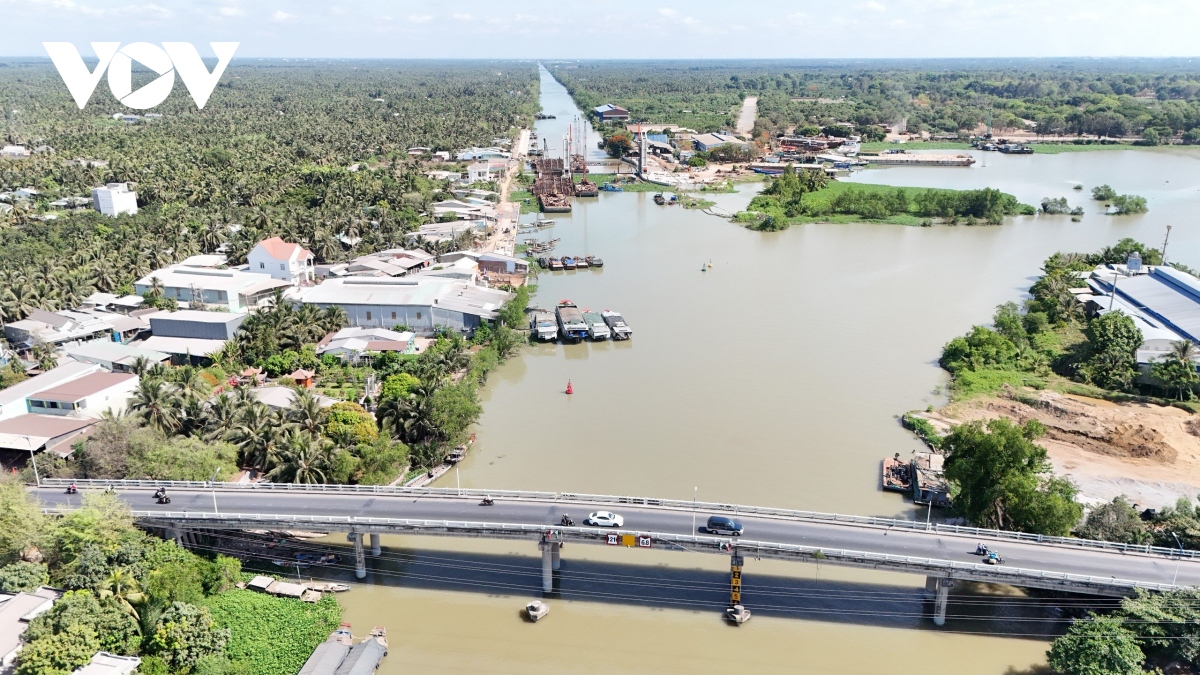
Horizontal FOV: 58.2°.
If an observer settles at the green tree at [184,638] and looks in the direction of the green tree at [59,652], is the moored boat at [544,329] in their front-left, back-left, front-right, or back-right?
back-right

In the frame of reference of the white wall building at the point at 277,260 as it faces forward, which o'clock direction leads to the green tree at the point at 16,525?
The green tree is roughly at 2 o'clock from the white wall building.

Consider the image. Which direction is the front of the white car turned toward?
to the viewer's right

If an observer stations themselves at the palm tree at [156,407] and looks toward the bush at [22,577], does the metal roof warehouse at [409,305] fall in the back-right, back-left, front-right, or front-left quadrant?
back-left

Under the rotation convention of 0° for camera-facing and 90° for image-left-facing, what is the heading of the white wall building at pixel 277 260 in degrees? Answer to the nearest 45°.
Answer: approximately 315°

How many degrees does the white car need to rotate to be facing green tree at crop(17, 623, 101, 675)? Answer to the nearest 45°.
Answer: approximately 135° to its right

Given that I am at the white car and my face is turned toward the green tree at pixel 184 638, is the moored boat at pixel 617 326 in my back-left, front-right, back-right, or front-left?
back-right

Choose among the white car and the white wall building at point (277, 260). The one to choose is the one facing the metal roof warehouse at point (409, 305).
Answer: the white wall building
